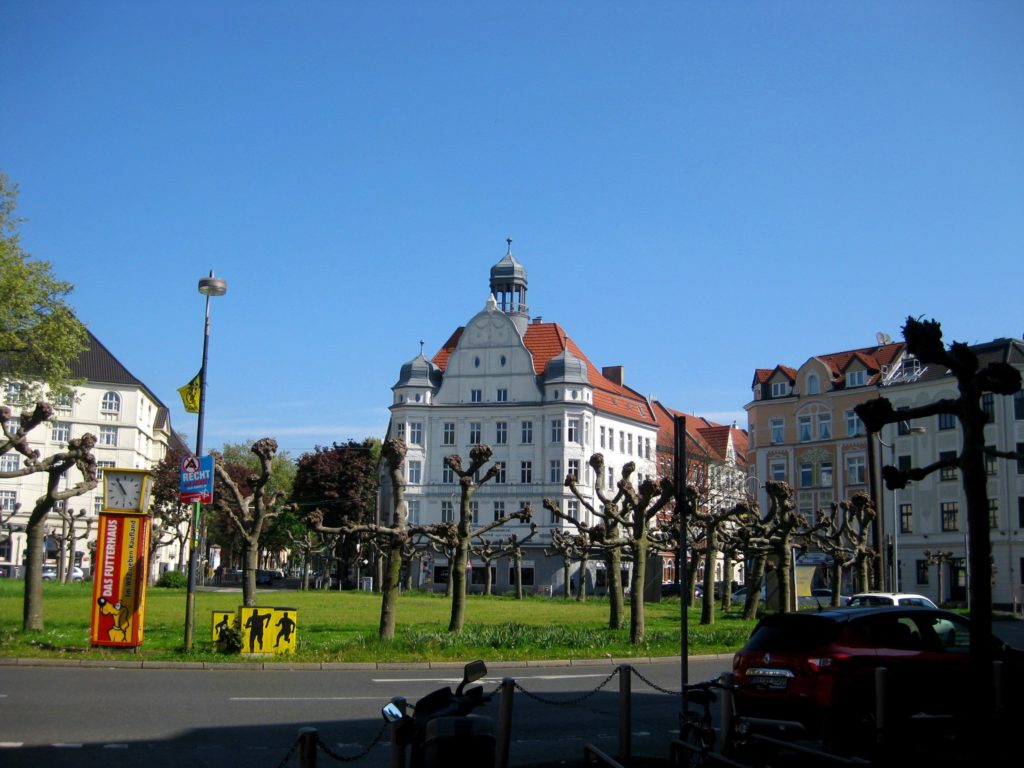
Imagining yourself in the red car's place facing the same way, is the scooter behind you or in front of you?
behind

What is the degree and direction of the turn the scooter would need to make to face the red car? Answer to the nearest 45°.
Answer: approximately 90° to its right

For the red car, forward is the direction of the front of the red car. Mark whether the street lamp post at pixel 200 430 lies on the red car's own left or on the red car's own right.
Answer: on the red car's own left

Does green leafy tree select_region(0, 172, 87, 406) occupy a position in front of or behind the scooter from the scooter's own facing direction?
in front

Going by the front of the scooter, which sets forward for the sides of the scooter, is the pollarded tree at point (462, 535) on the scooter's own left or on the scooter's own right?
on the scooter's own right

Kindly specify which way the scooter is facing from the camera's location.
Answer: facing away from the viewer and to the left of the viewer

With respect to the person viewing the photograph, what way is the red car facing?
facing away from the viewer and to the right of the viewer

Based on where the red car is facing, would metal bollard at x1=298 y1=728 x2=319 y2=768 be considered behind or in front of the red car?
behind

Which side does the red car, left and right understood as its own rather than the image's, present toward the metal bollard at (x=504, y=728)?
back

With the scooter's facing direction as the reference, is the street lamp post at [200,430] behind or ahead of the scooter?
ahead

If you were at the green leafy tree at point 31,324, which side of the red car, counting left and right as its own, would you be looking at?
left

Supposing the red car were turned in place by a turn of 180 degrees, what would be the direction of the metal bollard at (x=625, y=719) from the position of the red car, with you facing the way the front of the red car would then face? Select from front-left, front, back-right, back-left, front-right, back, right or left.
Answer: front
